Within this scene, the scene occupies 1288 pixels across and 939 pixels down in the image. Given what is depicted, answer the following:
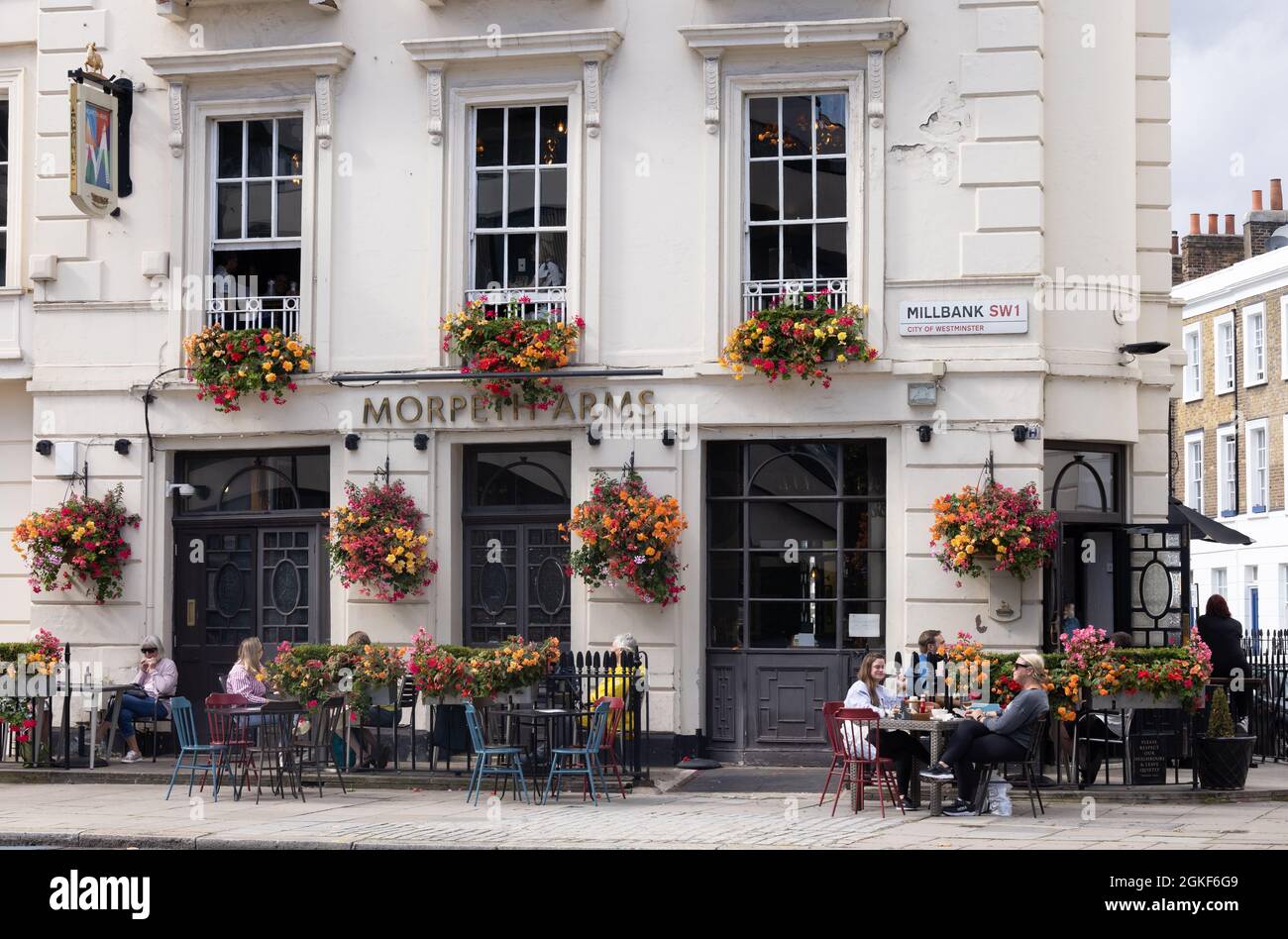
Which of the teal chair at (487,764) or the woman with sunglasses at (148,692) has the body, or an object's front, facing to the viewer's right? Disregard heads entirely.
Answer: the teal chair

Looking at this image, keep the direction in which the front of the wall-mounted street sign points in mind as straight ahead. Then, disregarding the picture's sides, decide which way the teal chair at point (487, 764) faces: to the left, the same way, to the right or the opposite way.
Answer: to the left

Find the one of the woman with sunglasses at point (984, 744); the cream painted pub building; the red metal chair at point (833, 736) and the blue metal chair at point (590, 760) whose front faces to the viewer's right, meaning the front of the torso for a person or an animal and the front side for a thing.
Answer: the red metal chair

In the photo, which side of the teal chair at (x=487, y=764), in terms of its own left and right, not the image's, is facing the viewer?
right

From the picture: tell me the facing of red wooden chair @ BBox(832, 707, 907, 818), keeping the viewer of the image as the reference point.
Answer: facing away from the viewer and to the right of the viewer

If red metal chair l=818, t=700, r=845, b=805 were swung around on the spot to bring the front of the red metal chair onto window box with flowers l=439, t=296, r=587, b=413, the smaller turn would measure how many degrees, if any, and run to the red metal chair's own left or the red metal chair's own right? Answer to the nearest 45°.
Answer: approximately 135° to the red metal chair's own left

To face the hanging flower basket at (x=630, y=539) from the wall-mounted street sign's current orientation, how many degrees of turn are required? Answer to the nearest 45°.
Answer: approximately 90° to its right

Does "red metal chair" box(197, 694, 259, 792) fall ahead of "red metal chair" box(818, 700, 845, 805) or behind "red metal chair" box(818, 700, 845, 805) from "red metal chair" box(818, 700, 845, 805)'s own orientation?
behind

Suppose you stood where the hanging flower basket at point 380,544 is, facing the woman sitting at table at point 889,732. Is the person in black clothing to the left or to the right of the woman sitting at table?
left

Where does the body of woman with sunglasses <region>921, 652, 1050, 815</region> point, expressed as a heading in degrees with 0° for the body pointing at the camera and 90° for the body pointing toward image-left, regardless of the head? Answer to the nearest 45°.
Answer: approximately 90°
